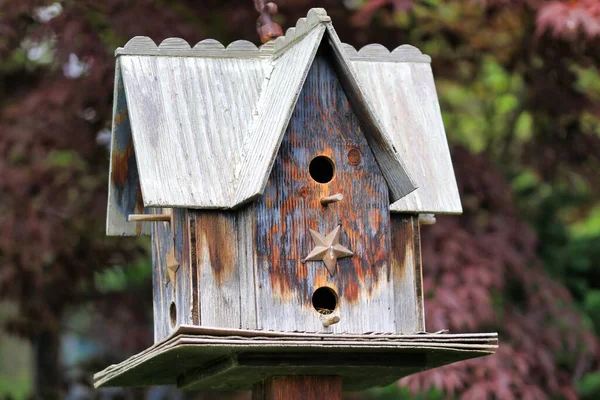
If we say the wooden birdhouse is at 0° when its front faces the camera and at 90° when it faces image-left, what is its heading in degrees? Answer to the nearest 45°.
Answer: approximately 0°
